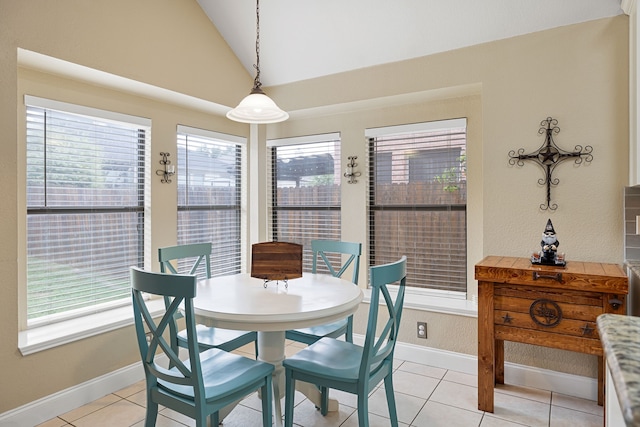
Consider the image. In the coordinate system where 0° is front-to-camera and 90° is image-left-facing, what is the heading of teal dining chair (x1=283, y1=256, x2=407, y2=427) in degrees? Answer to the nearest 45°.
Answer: approximately 135°

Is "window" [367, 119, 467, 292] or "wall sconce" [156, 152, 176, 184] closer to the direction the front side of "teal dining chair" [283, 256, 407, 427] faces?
the wall sconce

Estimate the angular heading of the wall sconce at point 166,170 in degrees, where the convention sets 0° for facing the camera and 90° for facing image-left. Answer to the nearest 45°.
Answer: approximately 315°

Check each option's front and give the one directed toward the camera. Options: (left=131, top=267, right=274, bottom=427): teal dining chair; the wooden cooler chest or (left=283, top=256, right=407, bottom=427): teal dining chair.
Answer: the wooden cooler chest

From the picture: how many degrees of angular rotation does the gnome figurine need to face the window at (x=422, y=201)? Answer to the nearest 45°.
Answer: approximately 135° to its right

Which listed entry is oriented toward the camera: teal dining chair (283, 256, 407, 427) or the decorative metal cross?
the decorative metal cross

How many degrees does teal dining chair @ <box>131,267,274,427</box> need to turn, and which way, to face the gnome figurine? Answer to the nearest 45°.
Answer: approximately 45° to its right

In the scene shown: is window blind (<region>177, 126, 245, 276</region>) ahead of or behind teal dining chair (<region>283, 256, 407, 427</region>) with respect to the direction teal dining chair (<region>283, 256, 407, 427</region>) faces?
ahead

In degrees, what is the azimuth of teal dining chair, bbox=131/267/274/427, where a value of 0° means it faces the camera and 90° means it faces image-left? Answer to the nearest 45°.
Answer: approximately 225°

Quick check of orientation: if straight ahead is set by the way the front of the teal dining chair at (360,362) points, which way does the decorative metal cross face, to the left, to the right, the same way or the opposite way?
to the left

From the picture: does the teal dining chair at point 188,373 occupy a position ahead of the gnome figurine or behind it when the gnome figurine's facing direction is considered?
ahead

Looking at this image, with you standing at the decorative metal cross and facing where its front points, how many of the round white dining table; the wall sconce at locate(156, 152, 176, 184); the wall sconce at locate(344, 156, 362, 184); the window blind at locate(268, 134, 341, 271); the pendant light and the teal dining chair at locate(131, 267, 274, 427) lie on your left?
0

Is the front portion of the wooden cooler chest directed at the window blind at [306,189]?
no

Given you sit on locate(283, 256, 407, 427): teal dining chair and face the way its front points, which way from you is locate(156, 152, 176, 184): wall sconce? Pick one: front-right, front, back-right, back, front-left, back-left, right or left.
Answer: front

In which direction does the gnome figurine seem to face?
toward the camera

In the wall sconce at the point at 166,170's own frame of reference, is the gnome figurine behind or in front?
in front

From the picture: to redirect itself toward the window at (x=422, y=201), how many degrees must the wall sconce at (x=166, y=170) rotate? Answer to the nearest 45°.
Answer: approximately 45° to its left

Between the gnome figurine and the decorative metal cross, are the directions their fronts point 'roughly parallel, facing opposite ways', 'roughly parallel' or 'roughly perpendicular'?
roughly parallel

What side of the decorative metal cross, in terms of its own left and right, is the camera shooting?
front
